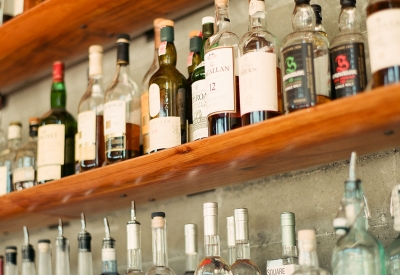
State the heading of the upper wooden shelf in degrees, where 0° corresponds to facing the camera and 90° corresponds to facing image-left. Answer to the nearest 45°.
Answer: approximately 45°

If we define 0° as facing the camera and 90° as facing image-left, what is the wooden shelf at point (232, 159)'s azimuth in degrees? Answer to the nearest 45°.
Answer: approximately 45°
